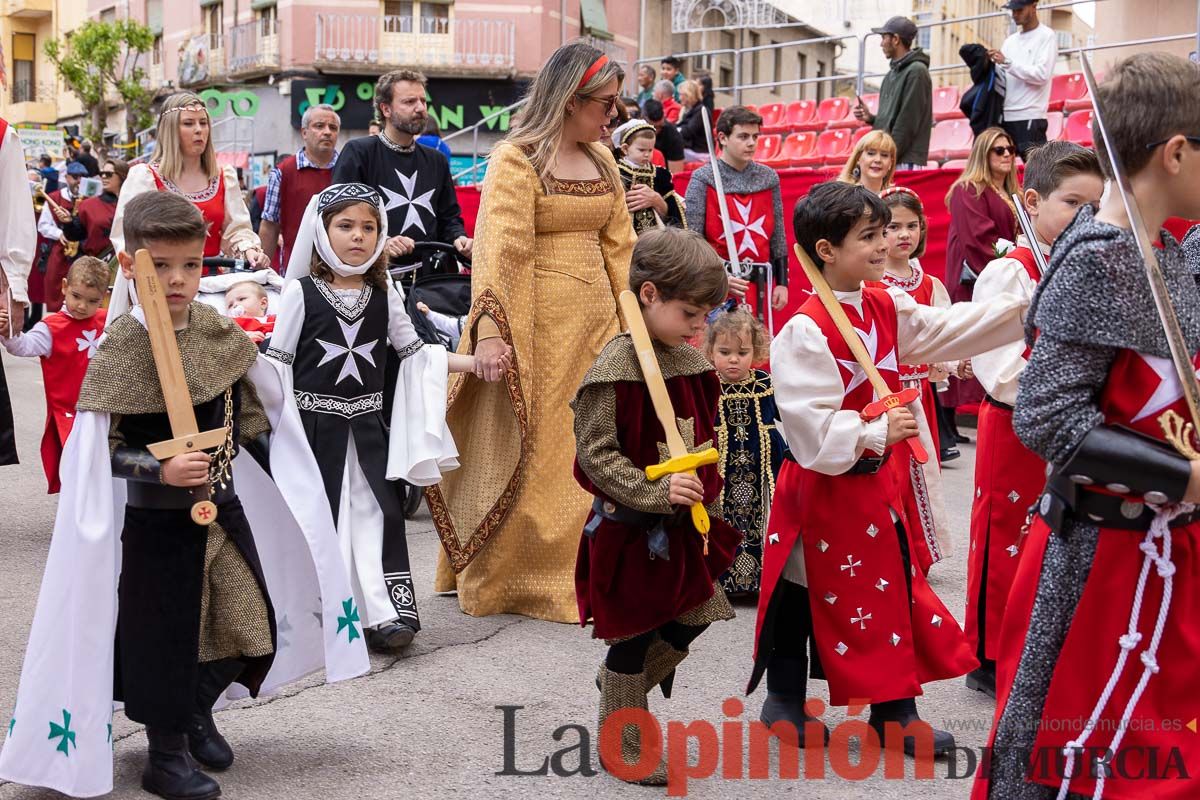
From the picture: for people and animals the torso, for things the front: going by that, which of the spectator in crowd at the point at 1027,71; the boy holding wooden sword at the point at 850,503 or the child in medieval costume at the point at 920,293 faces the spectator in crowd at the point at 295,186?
the spectator in crowd at the point at 1027,71

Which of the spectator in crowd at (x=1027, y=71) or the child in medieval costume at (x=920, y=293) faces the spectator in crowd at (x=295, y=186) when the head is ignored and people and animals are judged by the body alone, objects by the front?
the spectator in crowd at (x=1027, y=71)

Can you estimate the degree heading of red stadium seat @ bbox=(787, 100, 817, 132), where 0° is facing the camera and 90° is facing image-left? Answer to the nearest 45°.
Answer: approximately 45°

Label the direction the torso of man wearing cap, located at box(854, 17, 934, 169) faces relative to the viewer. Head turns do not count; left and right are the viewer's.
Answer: facing to the left of the viewer

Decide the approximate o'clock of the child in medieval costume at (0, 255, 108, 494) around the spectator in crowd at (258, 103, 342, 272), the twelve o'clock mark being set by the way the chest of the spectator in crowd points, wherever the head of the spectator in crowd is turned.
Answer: The child in medieval costume is roughly at 3 o'clock from the spectator in crowd.

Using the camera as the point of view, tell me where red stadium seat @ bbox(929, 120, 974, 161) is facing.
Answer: facing the viewer and to the left of the viewer

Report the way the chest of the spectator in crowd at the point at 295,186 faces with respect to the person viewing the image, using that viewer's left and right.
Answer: facing the viewer and to the right of the viewer

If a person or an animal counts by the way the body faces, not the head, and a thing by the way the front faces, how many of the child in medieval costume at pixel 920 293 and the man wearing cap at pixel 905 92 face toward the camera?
1
